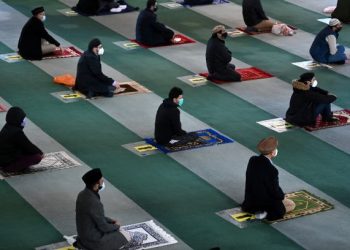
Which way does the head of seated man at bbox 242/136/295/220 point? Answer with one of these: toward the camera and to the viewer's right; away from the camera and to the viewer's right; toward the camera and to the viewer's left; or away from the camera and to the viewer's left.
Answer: away from the camera and to the viewer's right

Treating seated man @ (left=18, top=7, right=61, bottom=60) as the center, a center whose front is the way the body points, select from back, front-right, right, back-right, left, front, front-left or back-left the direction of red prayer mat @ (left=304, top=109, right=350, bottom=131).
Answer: front-right

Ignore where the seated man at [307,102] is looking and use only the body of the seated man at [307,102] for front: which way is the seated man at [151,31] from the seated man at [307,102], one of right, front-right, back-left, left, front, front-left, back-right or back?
back-left

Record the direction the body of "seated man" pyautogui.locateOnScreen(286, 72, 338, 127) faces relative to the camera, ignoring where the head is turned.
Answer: to the viewer's right

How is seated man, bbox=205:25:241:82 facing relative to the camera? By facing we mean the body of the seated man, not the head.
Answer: to the viewer's right

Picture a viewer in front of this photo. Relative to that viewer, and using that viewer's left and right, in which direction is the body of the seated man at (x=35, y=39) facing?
facing to the right of the viewer

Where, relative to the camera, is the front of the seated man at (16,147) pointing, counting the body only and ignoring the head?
to the viewer's right

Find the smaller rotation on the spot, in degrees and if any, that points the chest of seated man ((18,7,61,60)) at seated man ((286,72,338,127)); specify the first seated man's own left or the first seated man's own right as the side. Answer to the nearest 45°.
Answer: approximately 45° to the first seated man's own right

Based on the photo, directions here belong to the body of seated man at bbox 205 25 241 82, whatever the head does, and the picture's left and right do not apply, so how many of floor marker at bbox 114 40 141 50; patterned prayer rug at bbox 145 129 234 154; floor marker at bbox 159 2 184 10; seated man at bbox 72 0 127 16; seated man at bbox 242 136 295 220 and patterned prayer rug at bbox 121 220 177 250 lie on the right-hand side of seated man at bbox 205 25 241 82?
3

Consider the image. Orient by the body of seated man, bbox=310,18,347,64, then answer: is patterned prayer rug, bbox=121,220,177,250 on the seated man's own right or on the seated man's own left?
on the seated man's own right

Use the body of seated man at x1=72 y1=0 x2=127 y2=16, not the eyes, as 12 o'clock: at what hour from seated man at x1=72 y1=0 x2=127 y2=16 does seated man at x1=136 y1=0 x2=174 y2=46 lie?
seated man at x1=136 y1=0 x2=174 y2=46 is roughly at 2 o'clock from seated man at x1=72 y1=0 x2=127 y2=16.

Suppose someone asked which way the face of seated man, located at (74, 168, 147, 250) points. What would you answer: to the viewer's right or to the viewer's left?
to the viewer's right

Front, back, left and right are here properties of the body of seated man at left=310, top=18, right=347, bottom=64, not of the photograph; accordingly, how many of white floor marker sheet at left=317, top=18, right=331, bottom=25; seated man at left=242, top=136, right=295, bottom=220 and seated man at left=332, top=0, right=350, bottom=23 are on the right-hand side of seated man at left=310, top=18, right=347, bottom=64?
1

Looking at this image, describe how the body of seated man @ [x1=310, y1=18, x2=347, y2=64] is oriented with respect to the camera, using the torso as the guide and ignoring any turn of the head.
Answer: to the viewer's right

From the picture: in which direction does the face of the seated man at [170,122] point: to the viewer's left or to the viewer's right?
to the viewer's right

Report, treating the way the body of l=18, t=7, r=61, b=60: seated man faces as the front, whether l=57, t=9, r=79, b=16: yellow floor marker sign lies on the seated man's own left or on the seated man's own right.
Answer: on the seated man's own left

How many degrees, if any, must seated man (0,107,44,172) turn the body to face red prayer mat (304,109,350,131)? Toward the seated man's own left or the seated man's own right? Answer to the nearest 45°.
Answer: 0° — they already face it

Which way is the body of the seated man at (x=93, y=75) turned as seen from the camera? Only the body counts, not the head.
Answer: to the viewer's right
